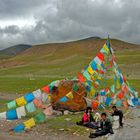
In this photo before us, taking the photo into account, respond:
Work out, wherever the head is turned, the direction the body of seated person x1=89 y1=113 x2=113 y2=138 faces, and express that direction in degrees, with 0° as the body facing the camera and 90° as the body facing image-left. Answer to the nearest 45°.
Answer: approximately 45°

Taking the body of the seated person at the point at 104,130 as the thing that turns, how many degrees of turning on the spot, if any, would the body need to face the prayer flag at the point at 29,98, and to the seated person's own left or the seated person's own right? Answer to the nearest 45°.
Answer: approximately 45° to the seated person's own right

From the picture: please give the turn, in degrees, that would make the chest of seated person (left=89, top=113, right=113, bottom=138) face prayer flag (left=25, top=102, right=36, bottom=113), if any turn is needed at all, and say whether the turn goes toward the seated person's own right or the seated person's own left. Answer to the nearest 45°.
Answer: approximately 45° to the seated person's own right

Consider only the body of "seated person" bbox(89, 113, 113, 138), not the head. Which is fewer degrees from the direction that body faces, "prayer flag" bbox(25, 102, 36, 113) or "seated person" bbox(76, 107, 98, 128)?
the prayer flag

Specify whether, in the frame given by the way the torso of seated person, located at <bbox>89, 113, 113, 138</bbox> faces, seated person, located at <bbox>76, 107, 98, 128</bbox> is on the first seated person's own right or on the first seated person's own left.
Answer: on the first seated person's own right

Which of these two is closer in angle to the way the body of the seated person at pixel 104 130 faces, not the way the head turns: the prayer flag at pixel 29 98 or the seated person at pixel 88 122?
the prayer flag
